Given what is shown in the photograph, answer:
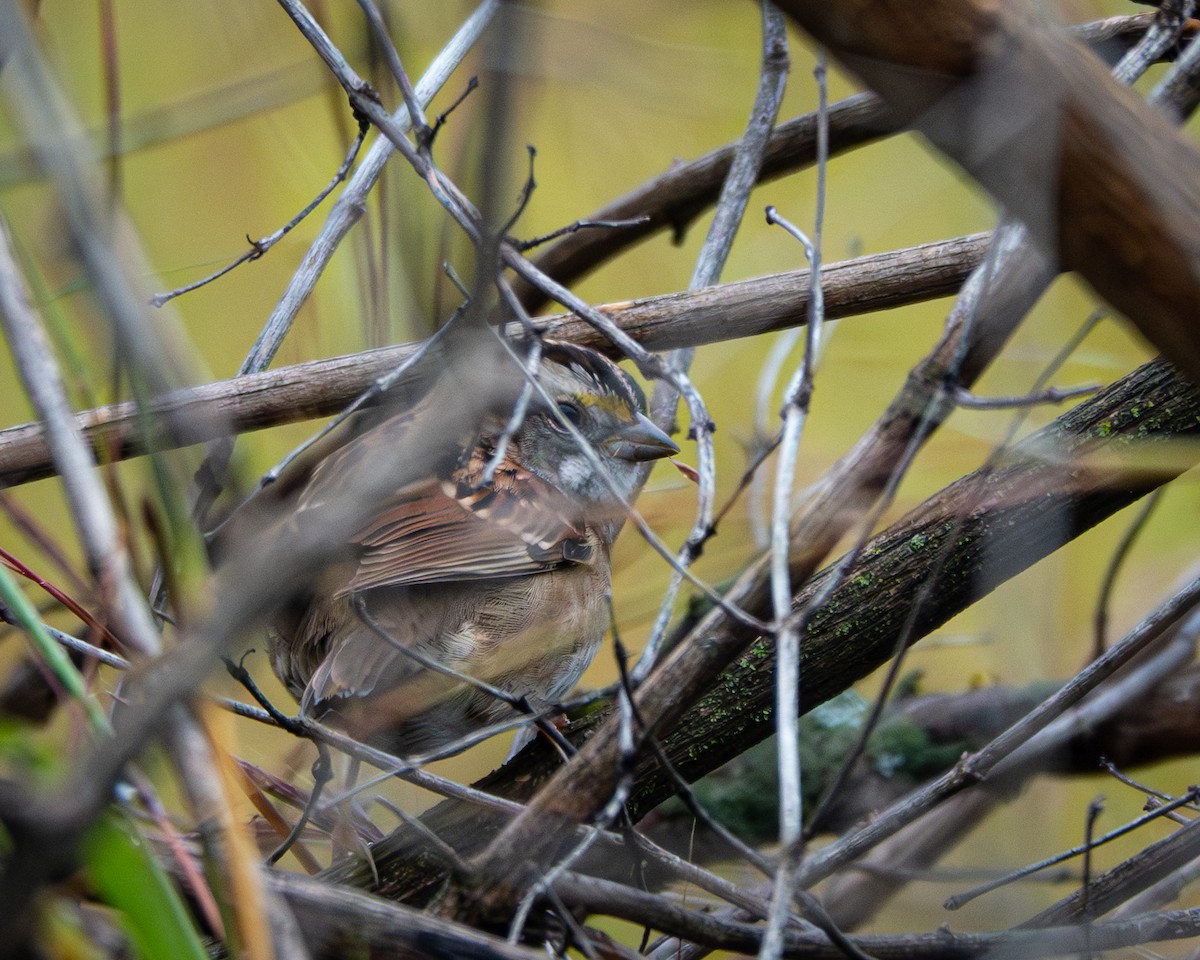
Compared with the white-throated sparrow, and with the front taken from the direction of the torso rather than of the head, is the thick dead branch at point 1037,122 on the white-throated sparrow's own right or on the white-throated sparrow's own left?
on the white-throated sparrow's own right

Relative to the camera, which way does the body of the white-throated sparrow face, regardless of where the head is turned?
to the viewer's right
